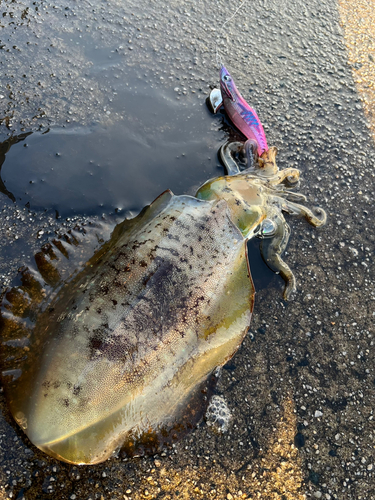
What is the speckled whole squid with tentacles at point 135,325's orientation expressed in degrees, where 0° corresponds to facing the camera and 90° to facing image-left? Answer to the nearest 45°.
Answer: approximately 225°

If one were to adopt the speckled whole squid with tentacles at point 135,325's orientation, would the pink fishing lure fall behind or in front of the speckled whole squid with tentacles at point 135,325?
in front
